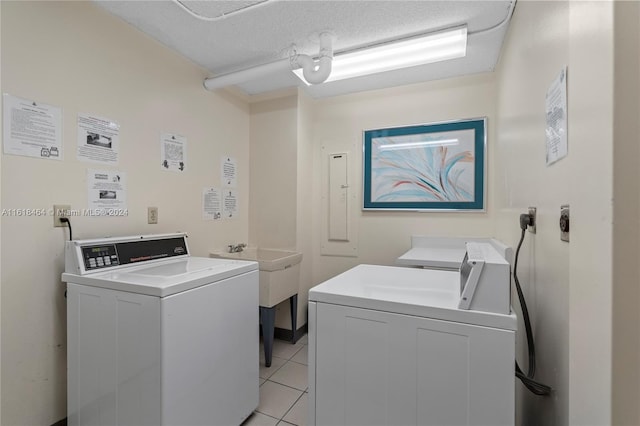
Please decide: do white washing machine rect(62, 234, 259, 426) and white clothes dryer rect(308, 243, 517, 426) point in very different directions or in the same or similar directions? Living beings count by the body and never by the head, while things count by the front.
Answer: very different directions

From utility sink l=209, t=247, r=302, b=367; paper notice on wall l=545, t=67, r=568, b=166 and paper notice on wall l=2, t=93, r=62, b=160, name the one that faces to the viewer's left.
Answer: paper notice on wall l=545, t=67, r=568, b=166

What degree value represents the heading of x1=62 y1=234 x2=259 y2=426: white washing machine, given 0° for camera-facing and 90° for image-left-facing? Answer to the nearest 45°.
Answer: approximately 315°

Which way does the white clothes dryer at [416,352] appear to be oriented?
to the viewer's left

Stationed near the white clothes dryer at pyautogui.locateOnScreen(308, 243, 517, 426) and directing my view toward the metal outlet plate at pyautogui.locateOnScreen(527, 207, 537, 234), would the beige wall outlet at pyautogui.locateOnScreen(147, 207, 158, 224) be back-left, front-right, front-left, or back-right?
back-left

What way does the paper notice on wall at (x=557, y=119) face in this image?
to the viewer's left

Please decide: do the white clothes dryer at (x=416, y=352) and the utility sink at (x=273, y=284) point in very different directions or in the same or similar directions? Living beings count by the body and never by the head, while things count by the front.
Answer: very different directions

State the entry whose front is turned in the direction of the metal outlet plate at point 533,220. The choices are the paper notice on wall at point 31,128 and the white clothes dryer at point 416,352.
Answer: the paper notice on wall
